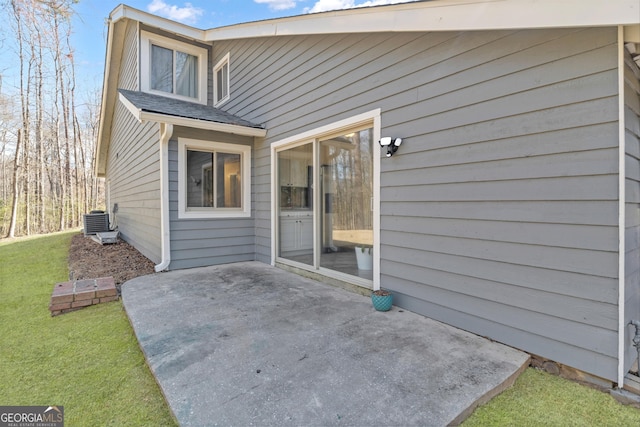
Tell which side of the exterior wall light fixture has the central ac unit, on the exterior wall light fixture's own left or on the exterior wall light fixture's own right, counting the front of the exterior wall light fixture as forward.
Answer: on the exterior wall light fixture's own right

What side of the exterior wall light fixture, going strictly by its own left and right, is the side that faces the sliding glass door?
right

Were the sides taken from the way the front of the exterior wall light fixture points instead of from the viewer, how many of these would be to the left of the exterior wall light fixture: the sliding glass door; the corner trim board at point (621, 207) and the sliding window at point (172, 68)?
1

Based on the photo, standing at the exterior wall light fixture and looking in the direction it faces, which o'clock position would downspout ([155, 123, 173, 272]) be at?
The downspout is roughly at 2 o'clock from the exterior wall light fixture.

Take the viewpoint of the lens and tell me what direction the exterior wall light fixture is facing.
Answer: facing the viewer and to the left of the viewer

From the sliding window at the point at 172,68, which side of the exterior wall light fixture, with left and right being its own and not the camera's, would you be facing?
right

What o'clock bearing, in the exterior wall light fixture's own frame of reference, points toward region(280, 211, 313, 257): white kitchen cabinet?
The white kitchen cabinet is roughly at 3 o'clock from the exterior wall light fixture.

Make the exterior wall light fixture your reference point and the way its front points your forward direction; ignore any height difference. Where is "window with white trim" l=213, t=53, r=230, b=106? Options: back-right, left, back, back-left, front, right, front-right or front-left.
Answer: right

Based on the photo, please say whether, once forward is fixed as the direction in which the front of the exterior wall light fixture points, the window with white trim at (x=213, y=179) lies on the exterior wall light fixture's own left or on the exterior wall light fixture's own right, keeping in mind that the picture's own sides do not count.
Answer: on the exterior wall light fixture's own right

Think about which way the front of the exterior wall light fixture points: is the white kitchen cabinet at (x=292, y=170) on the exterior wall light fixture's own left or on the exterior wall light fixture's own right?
on the exterior wall light fixture's own right
